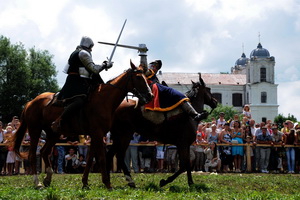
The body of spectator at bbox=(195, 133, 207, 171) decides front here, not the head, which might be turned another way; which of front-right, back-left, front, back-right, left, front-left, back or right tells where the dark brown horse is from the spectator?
front

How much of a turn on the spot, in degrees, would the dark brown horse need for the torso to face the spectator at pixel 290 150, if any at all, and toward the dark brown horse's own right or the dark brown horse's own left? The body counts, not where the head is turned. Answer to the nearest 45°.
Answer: approximately 45° to the dark brown horse's own left

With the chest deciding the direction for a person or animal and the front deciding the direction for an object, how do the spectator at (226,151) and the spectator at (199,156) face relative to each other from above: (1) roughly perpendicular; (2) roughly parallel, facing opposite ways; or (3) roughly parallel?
roughly parallel

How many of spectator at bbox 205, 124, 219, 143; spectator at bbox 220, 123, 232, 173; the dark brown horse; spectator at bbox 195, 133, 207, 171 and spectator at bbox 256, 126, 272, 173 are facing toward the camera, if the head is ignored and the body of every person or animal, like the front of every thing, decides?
4

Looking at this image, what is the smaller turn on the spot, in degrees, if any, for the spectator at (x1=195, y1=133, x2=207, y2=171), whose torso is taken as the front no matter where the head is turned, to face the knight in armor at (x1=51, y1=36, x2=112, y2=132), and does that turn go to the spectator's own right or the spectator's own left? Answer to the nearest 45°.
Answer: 0° — they already face them

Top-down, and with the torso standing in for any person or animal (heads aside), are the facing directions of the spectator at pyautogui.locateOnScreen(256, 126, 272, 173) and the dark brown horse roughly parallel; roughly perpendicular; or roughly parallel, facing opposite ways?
roughly perpendicular

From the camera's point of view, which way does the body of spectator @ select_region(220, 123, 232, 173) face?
toward the camera

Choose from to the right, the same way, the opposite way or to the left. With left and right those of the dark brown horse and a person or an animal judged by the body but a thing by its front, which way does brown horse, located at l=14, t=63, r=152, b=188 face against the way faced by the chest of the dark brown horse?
the same way

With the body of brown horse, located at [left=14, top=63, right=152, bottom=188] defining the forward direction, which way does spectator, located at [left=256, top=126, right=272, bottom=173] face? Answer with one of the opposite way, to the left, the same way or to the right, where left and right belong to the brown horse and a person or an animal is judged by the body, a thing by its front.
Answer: to the right

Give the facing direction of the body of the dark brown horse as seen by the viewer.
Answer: to the viewer's right

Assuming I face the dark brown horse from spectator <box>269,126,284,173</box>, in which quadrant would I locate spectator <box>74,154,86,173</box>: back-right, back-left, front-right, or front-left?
front-right

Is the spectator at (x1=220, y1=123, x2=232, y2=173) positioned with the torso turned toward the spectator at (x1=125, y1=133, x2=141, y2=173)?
no

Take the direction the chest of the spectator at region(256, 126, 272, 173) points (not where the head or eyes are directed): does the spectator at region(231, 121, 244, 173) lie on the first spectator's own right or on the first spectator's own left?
on the first spectator's own right

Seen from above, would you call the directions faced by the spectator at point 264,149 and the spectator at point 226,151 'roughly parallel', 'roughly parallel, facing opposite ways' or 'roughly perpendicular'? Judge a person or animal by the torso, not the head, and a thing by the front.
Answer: roughly parallel

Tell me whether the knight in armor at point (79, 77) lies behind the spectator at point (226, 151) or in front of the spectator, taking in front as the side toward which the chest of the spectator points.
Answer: in front

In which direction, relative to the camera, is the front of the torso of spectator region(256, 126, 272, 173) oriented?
toward the camera

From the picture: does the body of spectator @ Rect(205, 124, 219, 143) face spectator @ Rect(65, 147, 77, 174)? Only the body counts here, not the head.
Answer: no

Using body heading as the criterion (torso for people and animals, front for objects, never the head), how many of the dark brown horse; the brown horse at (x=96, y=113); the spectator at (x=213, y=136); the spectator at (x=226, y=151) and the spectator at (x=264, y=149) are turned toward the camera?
3

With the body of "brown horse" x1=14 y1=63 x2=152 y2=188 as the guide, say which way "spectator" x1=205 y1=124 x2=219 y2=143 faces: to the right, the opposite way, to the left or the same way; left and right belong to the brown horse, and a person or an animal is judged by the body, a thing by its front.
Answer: to the right

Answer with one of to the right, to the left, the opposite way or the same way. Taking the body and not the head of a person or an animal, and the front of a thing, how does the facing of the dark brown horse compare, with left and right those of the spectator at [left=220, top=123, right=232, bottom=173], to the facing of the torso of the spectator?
to the left

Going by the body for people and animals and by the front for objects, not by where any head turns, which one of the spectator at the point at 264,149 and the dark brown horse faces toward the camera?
the spectator
